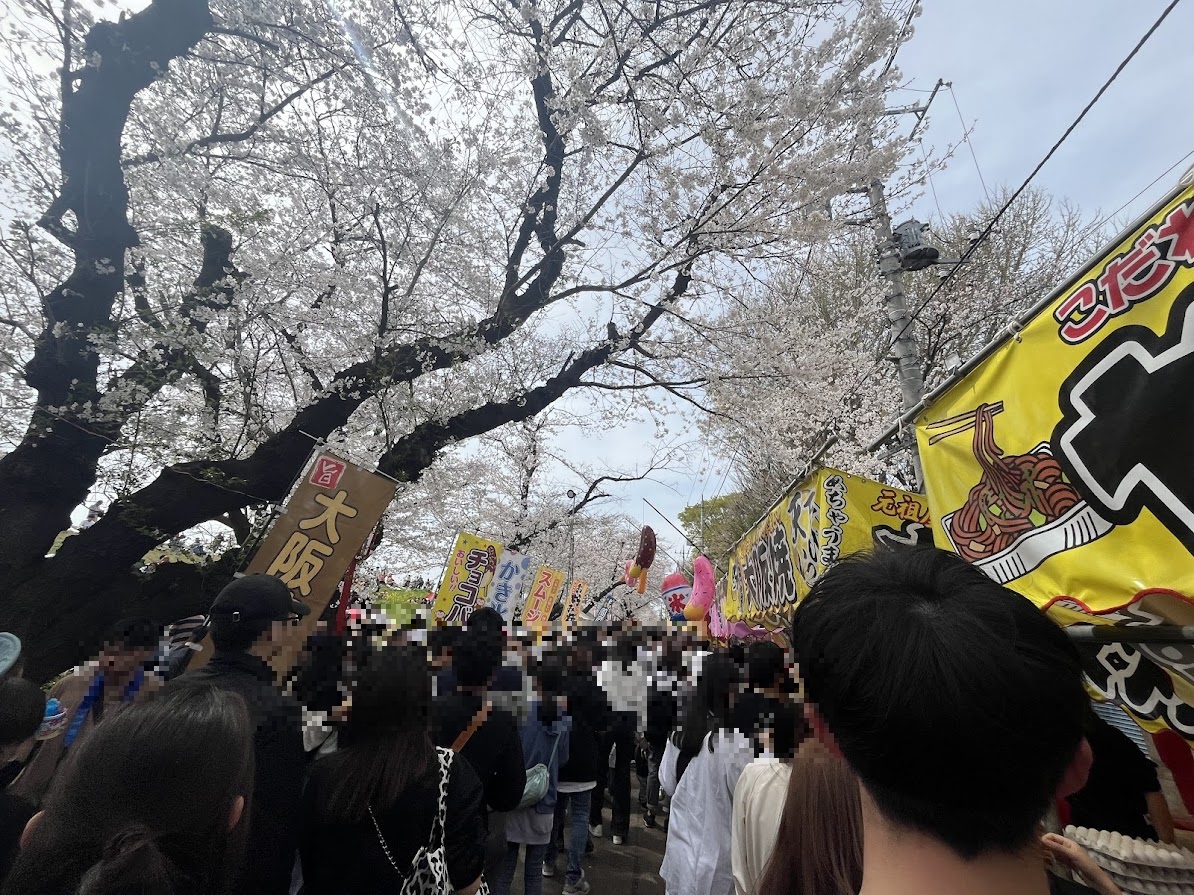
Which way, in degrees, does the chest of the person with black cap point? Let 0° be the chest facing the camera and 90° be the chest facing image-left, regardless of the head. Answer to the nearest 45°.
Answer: approximately 270°

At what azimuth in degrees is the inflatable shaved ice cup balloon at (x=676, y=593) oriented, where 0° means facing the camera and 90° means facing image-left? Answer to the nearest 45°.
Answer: approximately 0°

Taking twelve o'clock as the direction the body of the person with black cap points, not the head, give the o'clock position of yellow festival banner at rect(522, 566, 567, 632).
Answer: The yellow festival banner is roughly at 10 o'clock from the person with black cap.

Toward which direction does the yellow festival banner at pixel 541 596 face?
toward the camera

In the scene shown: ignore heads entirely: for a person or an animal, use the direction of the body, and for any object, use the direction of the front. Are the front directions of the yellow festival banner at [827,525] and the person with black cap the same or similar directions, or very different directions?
very different directions

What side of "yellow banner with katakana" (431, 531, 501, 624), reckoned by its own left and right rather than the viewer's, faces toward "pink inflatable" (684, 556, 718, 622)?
left

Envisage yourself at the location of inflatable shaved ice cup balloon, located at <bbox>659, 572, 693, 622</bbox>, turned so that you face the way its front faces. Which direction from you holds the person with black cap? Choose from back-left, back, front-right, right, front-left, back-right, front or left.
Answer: front

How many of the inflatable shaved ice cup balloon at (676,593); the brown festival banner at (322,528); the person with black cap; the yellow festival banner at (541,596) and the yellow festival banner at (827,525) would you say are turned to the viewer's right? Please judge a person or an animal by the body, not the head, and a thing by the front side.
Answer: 1

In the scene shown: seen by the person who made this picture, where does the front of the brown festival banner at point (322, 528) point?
facing the viewer

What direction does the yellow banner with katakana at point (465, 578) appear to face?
toward the camera

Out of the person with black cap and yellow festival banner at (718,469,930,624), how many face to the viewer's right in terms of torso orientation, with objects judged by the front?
1

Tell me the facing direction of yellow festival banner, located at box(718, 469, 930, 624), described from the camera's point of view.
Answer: facing the viewer and to the left of the viewer

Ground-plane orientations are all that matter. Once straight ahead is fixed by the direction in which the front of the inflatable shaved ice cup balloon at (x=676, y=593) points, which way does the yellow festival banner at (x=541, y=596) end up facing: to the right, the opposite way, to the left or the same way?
the same way

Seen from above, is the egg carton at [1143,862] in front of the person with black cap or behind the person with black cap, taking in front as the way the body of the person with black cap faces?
in front

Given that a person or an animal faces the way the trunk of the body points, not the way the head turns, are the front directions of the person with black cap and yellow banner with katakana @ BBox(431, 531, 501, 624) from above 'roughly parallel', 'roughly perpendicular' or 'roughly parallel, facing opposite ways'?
roughly perpendicular
